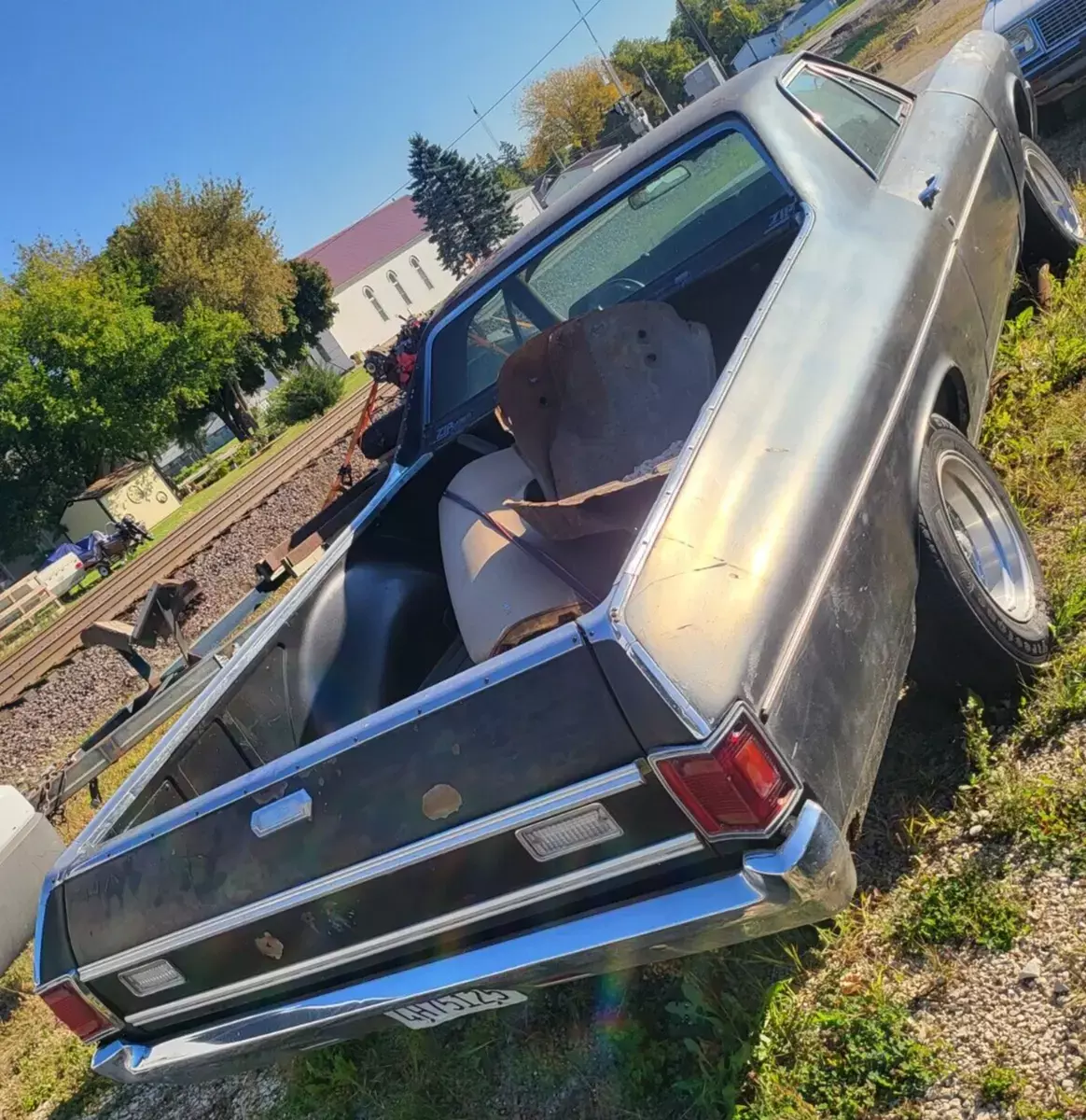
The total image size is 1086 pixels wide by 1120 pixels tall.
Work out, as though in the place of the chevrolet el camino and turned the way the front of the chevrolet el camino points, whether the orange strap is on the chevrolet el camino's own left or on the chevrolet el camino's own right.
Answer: on the chevrolet el camino's own left

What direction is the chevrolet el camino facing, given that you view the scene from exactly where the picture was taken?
facing away from the viewer and to the right of the viewer

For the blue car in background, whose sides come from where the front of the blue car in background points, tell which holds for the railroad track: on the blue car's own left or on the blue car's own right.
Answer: on the blue car's own right

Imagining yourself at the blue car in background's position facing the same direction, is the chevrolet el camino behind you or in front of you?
in front

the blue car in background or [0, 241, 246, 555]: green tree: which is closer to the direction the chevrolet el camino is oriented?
the blue car in background

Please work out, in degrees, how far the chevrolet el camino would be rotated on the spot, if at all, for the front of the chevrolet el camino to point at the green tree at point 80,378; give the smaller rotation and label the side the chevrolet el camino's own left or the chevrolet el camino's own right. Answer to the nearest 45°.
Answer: approximately 45° to the chevrolet el camino's own left

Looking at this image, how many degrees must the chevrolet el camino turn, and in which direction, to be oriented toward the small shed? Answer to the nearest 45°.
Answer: approximately 45° to its left

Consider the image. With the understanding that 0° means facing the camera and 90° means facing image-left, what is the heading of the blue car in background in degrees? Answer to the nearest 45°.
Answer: approximately 0°

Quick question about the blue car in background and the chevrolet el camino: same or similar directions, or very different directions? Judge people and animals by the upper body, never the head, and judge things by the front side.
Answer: very different directions

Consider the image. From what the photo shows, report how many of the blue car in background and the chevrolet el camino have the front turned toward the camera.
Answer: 1

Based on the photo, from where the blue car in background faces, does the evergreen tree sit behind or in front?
behind

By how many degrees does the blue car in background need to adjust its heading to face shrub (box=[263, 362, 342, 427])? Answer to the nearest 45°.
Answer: approximately 135° to its right
